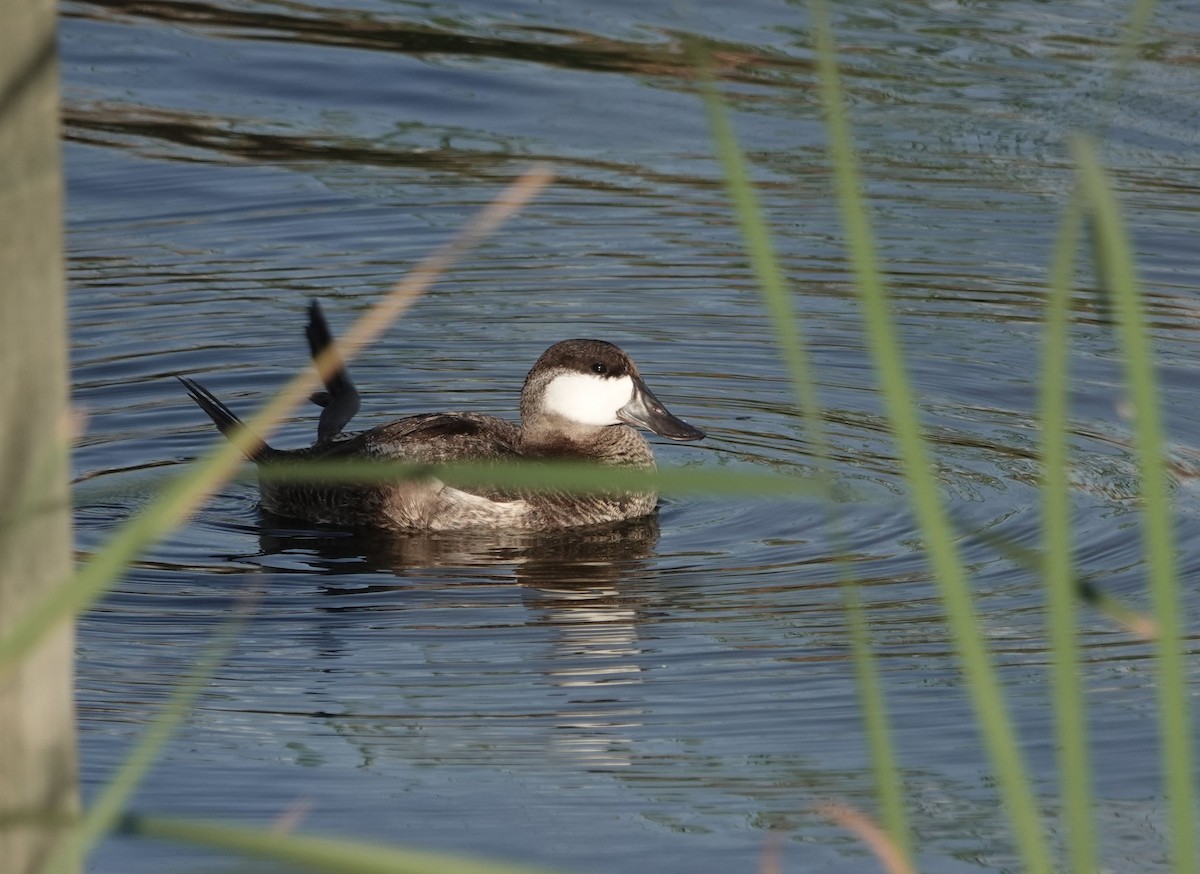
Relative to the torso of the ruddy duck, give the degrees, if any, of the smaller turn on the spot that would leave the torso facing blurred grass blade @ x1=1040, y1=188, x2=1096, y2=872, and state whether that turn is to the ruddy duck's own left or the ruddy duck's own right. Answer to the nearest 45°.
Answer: approximately 90° to the ruddy duck's own right

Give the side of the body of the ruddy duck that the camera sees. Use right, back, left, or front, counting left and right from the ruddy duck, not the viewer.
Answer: right

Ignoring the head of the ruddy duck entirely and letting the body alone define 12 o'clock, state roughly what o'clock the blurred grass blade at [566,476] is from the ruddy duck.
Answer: The blurred grass blade is roughly at 3 o'clock from the ruddy duck.

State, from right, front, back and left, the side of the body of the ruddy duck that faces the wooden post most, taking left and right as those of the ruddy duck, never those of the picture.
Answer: right

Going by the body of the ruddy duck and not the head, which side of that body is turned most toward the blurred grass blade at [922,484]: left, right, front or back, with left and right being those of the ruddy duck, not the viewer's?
right

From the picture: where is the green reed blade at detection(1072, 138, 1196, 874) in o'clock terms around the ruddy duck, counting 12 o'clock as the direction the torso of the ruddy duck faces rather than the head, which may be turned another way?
The green reed blade is roughly at 3 o'clock from the ruddy duck.

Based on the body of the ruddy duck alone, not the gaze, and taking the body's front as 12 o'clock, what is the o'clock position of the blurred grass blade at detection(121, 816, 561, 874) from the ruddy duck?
The blurred grass blade is roughly at 3 o'clock from the ruddy duck.
